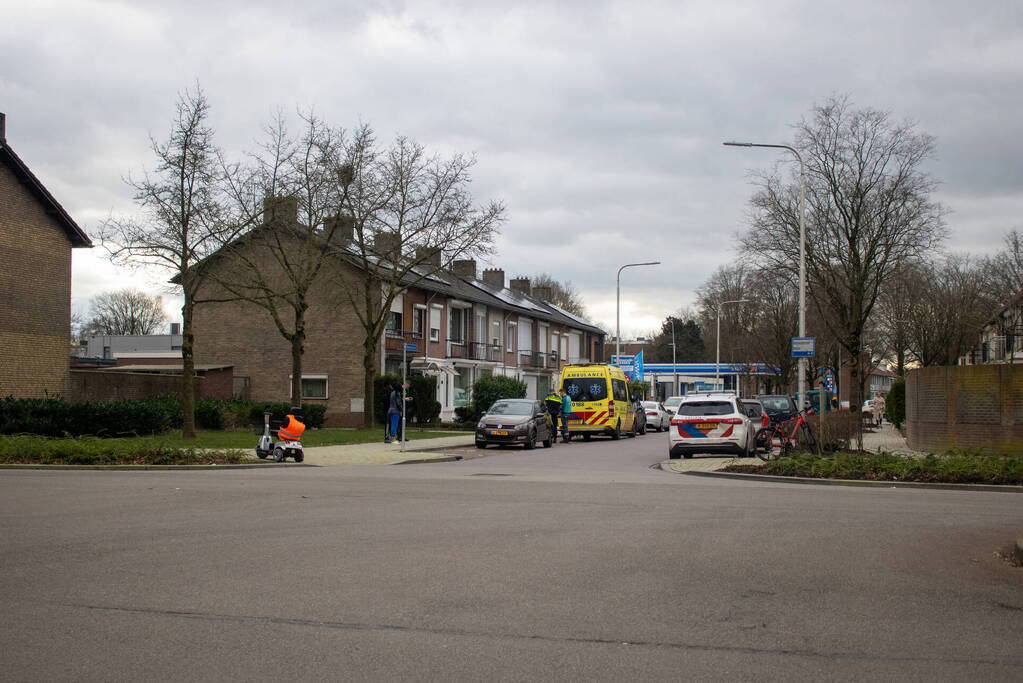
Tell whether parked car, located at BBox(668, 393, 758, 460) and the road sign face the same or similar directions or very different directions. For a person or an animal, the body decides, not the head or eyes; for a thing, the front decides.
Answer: very different directions

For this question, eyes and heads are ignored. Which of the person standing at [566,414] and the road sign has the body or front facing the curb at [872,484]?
the road sign

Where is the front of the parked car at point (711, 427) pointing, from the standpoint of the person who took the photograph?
facing away from the viewer

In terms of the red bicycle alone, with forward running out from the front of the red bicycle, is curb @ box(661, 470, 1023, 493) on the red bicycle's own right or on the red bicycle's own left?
on the red bicycle's own right

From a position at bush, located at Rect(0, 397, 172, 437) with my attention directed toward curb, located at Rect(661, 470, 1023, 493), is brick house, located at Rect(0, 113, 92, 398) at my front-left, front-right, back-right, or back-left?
back-left

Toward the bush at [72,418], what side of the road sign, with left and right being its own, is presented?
right

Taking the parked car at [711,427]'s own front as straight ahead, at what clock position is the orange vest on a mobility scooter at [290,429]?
The orange vest on a mobility scooter is roughly at 8 o'clock from the parked car.

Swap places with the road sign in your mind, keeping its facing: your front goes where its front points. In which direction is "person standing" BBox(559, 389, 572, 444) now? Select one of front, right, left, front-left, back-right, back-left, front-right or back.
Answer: back-right

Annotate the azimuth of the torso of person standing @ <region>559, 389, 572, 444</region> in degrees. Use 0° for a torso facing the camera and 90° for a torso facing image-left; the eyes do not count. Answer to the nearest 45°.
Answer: approximately 90°

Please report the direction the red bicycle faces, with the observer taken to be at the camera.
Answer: facing to the right of the viewer
